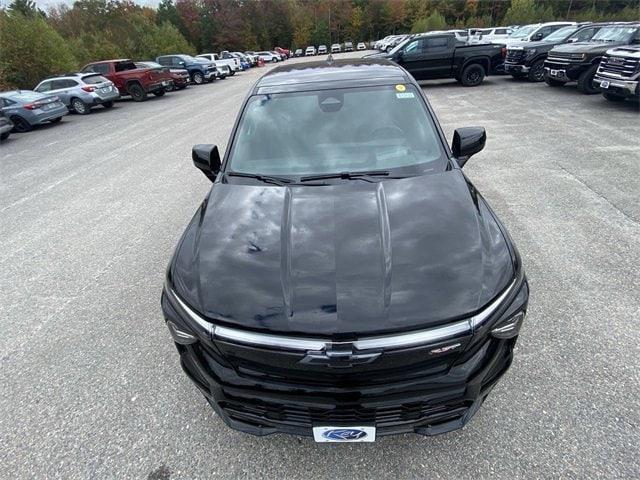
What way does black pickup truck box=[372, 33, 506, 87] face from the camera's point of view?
to the viewer's left

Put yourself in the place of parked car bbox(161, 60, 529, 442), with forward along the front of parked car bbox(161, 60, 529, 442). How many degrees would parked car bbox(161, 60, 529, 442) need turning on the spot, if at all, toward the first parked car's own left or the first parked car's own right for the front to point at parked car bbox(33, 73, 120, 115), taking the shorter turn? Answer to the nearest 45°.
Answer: approximately 135° to the first parked car's own right

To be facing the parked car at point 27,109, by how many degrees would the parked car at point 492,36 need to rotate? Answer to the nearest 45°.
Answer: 0° — it already faces it

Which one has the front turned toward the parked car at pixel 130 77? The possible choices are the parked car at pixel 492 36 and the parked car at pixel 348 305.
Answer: the parked car at pixel 492 36

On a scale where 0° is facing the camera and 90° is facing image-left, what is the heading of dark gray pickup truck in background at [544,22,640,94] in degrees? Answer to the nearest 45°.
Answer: approximately 45°

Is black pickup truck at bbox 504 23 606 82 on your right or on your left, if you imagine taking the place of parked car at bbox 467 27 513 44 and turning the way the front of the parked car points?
on your left

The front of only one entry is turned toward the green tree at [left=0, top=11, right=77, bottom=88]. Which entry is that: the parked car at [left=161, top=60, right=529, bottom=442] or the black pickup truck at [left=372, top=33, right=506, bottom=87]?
the black pickup truck

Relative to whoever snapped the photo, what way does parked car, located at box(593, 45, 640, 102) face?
facing the viewer and to the left of the viewer

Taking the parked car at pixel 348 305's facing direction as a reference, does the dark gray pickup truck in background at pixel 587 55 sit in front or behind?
behind

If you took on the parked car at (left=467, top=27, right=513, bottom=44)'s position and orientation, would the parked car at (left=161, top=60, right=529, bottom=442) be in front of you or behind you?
in front

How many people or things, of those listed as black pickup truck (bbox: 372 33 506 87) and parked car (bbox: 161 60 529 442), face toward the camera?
1

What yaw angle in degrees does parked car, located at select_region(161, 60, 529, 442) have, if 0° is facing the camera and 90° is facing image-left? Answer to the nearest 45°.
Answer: approximately 0°
